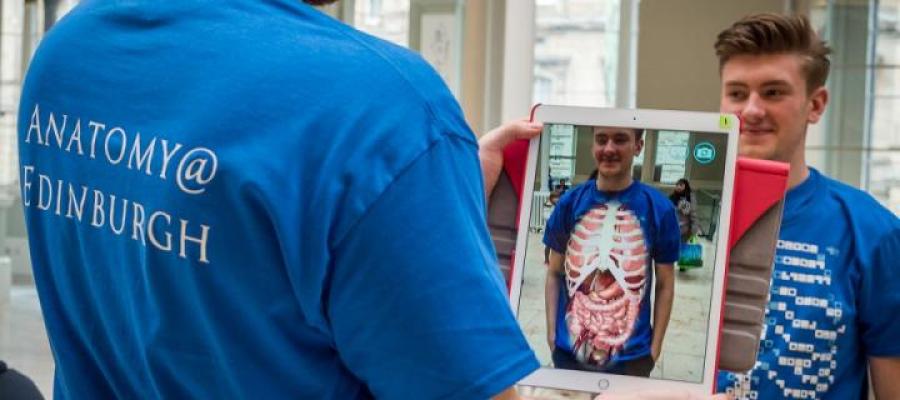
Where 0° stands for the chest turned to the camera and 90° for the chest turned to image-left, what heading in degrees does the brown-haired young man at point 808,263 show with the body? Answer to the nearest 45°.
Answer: approximately 45°

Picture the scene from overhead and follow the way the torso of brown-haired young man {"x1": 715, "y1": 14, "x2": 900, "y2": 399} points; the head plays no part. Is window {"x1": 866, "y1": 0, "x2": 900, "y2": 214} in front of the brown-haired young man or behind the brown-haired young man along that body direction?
behind

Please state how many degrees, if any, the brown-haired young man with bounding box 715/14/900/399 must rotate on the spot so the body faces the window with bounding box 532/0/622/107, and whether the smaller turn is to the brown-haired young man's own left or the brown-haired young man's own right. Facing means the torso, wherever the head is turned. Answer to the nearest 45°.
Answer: approximately 135° to the brown-haired young man's own right
